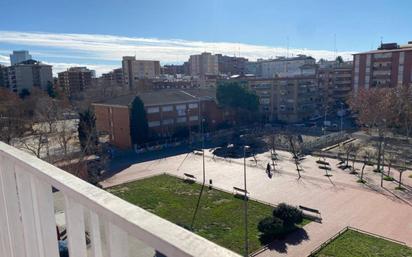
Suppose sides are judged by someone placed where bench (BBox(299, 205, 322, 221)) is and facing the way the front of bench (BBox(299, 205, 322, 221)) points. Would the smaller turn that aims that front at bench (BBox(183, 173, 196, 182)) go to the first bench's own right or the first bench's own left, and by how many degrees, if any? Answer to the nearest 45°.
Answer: approximately 90° to the first bench's own left

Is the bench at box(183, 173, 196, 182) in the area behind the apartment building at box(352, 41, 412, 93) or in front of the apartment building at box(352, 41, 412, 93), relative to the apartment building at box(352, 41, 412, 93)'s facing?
in front

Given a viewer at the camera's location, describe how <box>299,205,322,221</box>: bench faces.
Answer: facing away from the viewer and to the right of the viewer

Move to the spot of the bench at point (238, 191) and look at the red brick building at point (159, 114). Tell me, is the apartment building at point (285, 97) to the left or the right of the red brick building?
right

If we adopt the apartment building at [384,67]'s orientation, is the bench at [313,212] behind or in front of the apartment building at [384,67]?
in front

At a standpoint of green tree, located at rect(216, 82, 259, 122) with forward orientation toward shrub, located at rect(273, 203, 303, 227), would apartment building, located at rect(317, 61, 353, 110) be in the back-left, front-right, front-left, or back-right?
back-left

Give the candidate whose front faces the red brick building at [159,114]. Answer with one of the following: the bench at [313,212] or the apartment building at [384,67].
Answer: the apartment building

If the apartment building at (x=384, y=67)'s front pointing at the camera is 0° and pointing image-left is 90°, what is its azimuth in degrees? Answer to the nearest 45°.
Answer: approximately 45°

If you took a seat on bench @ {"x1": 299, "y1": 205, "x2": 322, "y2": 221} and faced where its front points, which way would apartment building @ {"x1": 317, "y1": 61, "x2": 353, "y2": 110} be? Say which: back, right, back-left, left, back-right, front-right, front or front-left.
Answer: front-left

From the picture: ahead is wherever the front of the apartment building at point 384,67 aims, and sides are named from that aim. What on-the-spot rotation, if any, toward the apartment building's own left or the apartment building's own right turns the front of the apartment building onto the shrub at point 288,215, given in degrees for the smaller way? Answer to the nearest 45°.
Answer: approximately 45° to the apartment building's own left

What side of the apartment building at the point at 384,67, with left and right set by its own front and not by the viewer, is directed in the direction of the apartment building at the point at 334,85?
right
